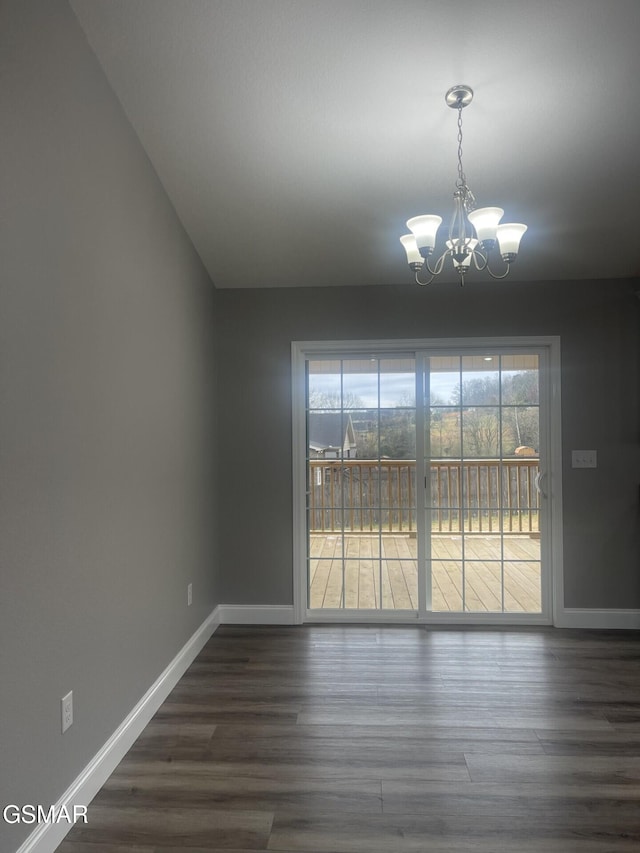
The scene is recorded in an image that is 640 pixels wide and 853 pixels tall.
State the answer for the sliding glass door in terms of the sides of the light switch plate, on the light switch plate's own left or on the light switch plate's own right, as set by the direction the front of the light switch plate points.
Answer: on the light switch plate's own right

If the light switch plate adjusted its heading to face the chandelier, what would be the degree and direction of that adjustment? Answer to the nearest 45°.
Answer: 0° — it already faces it

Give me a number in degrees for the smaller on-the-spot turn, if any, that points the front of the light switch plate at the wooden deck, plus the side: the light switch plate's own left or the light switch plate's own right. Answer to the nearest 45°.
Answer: approximately 90° to the light switch plate's own right

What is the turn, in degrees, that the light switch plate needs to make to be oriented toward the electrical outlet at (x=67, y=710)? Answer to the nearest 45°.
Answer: approximately 45° to its right

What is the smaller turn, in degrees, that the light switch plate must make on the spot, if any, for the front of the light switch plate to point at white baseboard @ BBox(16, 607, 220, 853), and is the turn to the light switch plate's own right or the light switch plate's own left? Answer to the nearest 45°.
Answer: approximately 45° to the light switch plate's own right

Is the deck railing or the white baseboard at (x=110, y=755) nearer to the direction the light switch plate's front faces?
the white baseboard

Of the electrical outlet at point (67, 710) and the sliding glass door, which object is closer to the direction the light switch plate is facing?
the electrical outlet

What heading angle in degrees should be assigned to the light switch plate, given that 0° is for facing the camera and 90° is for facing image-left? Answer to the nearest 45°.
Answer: approximately 0°
